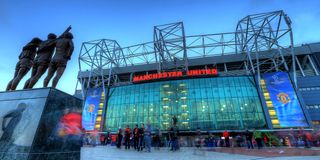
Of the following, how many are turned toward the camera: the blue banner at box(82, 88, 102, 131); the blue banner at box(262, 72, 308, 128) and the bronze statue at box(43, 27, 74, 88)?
2

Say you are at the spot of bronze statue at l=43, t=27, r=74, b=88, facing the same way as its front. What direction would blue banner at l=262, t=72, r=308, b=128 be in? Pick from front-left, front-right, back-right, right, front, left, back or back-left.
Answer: front-right

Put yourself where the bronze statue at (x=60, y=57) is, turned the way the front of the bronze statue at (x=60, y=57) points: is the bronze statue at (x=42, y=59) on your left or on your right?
on your left

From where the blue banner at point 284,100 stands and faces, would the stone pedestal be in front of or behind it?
in front

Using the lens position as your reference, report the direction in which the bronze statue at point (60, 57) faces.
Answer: facing away from the viewer and to the right of the viewer

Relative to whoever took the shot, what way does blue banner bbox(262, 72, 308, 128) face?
facing the viewer

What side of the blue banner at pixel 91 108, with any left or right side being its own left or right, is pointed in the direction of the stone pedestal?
front

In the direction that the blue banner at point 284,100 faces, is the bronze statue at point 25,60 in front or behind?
in front

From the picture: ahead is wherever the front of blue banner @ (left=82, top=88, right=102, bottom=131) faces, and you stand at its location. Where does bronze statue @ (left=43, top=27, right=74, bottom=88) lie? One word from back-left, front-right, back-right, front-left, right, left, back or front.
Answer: front

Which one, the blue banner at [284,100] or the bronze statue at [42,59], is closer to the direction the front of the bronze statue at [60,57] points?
the blue banner

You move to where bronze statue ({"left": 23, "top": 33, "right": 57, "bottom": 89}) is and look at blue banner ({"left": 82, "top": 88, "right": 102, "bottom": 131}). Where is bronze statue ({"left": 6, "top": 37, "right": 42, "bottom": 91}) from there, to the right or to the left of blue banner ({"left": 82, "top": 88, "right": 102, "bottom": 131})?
left

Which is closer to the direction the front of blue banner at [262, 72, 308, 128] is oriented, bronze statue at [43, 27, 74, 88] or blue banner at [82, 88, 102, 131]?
the bronze statue

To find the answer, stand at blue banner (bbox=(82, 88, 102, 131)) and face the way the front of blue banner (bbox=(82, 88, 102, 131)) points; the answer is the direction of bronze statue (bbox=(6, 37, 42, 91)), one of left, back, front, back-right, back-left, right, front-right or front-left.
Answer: front
